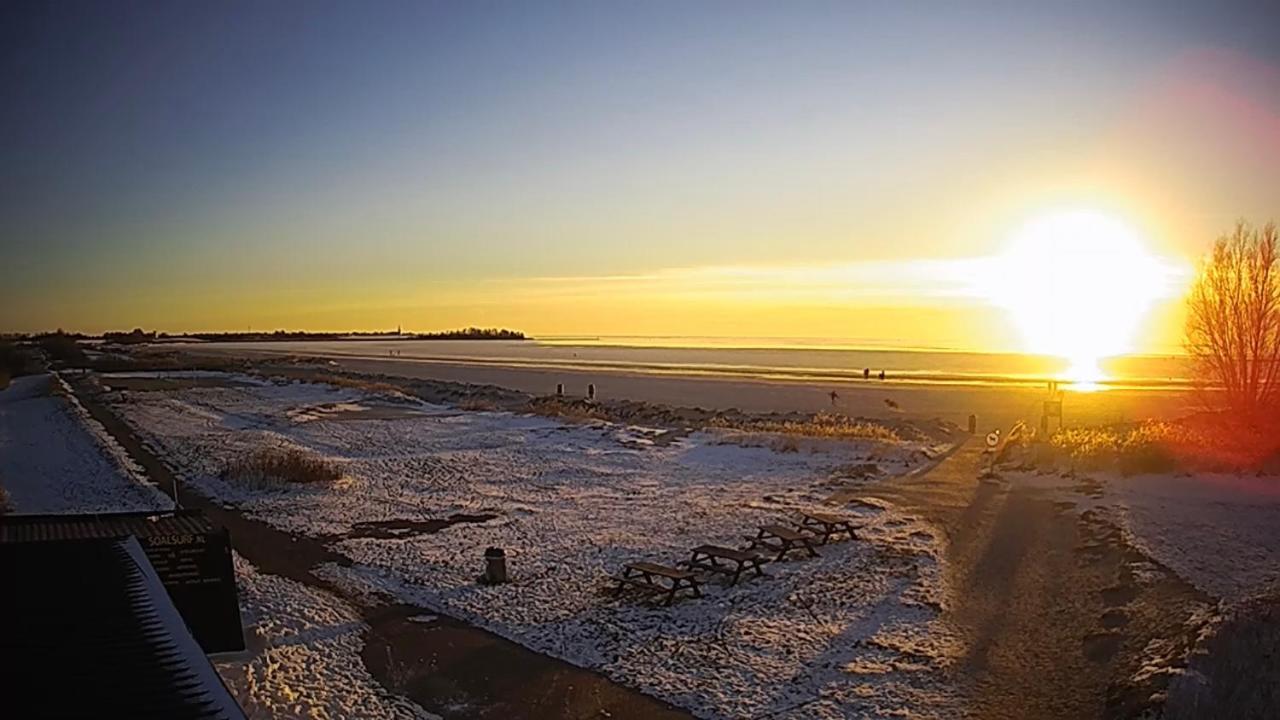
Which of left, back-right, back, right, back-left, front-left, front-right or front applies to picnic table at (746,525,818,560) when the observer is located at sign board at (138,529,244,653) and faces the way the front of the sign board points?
left

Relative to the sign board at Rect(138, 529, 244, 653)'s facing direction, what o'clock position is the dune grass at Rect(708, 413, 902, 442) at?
The dune grass is roughly at 8 o'clock from the sign board.

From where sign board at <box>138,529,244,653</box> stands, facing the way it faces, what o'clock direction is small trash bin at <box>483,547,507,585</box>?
The small trash bin is roughly at 8 o'clock from the sign board.

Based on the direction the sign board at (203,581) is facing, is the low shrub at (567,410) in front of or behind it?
behind

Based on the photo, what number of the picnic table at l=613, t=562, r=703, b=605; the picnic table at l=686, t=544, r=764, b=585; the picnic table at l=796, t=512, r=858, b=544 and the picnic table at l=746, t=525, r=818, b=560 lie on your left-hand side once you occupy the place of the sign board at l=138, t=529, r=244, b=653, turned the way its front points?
4

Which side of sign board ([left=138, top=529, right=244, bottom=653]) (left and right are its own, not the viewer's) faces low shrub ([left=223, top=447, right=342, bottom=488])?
back

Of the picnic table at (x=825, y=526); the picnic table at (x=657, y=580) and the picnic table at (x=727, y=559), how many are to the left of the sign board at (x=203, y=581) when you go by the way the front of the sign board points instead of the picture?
3

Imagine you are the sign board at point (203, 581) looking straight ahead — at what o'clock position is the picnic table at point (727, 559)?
The picnic table is roughly at 9 o'clock from the sign board.

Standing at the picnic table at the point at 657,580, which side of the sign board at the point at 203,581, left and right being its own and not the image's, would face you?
left

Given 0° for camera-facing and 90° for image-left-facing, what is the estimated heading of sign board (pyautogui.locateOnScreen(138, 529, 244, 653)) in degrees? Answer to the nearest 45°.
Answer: approximately 0°
